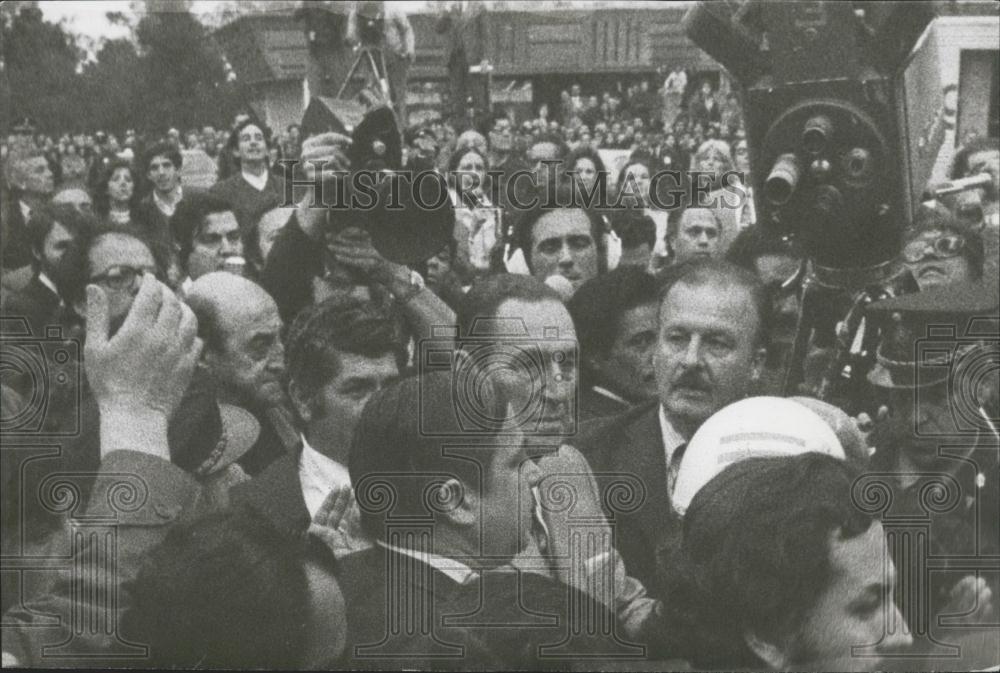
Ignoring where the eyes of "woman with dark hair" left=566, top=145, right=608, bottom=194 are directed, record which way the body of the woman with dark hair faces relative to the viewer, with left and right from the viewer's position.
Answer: facing the viewer

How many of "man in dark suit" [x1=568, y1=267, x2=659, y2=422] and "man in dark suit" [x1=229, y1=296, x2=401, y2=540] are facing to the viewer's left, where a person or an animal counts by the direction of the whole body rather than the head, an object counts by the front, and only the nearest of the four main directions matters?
0

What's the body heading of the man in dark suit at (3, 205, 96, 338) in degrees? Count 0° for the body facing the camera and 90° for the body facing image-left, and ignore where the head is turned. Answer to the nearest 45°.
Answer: approximately 315°

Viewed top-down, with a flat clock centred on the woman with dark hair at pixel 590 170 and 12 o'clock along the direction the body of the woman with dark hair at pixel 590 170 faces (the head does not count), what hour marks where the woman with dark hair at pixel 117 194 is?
the woman with dark hair at pixel 117 194 is roughly at 3 o'clock from the woman with dark hair at pixel 590 170.

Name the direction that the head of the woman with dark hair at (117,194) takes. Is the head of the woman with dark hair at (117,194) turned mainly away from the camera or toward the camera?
toward the camera

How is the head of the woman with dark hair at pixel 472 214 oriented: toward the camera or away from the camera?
toward the camera

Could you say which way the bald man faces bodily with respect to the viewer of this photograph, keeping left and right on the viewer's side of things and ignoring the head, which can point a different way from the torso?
facing the viewer and to the right of the viewer

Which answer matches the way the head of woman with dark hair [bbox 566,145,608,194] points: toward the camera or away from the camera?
toward the camera

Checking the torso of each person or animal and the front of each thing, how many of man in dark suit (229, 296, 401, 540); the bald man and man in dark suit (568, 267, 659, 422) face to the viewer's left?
0
